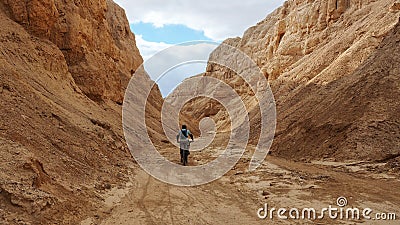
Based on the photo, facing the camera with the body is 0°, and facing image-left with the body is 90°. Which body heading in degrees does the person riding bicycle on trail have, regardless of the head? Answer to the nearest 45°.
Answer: approximately 180°
